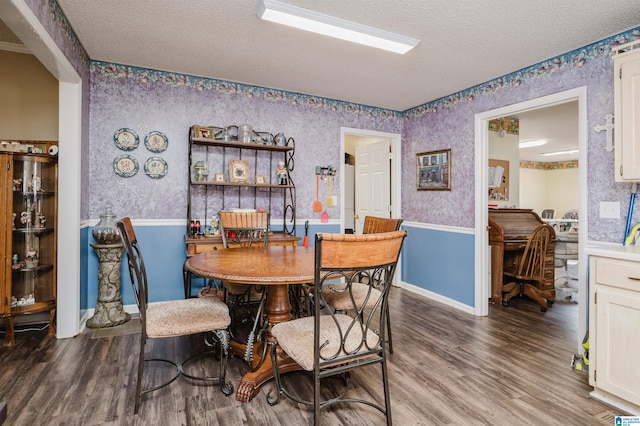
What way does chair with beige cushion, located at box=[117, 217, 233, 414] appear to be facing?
to the viewer's right

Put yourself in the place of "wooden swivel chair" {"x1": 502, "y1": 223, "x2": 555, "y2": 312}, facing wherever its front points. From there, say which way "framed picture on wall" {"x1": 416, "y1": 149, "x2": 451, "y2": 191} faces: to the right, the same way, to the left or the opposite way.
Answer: to the left

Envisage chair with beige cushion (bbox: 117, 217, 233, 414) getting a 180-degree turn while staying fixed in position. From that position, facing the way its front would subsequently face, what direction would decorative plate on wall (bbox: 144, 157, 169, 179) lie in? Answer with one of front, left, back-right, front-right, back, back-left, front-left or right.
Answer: right

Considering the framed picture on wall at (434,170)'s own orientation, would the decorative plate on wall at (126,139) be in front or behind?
in front

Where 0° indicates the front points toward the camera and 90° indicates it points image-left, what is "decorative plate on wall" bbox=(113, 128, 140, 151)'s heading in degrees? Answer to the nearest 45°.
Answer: approximately 0°

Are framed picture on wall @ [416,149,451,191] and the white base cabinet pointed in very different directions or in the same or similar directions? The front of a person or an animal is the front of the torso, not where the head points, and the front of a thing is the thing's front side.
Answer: same or similar directions

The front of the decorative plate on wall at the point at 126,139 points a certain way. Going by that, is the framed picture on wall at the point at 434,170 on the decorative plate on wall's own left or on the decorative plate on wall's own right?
on the decorative plate on wall's own left

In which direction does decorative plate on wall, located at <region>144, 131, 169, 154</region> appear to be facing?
toward the camera

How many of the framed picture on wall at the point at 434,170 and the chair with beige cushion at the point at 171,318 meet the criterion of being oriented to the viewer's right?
1

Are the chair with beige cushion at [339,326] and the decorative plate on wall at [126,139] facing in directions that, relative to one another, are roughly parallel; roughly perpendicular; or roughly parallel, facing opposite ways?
roughly parallel, facing opposite ways

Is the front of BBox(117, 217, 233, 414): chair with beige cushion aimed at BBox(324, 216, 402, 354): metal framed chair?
yes

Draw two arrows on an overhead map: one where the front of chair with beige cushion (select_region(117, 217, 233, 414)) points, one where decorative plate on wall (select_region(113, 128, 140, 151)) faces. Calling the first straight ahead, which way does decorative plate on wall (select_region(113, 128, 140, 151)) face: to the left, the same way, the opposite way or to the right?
to the right

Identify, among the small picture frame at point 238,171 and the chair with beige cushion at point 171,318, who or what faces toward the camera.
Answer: the small picture frame

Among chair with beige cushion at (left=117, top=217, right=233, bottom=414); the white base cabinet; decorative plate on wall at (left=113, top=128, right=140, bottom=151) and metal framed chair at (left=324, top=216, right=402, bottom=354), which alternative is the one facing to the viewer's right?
the chair with beige cushion

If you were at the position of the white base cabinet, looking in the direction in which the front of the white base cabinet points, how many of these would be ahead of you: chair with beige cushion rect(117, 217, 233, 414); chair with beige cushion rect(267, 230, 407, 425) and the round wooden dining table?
3

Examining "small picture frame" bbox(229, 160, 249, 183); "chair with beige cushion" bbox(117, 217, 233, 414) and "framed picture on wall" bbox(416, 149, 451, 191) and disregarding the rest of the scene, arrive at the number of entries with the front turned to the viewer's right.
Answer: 1

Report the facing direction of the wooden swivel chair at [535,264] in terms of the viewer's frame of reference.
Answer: facing away from the viewer and to the left of the viewer
